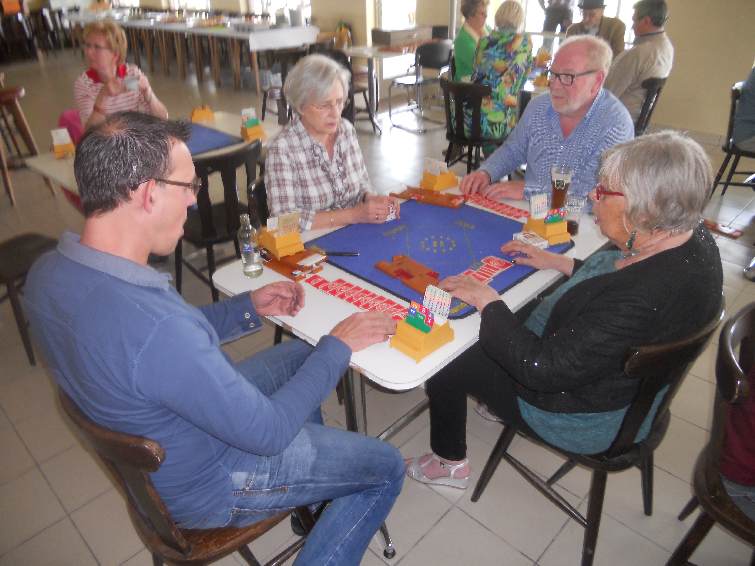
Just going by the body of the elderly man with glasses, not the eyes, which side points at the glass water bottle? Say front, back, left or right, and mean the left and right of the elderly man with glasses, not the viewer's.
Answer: front

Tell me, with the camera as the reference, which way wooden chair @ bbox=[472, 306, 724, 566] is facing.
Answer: facing away from the viewer and to the left of the viewer

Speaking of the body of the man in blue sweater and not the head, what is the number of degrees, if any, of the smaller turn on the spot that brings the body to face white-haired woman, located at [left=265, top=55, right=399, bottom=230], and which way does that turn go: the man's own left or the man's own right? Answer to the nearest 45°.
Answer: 0° — they already face them

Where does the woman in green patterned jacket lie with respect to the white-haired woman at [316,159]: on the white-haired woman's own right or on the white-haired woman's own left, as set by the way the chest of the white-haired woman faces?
on the white-haired woman's own left

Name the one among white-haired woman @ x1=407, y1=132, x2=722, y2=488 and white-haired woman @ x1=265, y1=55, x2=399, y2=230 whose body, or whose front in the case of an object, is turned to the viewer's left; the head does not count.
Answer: white-haired woman @ x1=407, y1=132, x2=722, y2=488

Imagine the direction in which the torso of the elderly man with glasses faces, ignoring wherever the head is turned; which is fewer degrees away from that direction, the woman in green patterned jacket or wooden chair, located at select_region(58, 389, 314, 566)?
the wooden chair

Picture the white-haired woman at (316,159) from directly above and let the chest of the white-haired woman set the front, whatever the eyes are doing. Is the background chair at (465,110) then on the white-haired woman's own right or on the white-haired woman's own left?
on the white-haired woman's own left

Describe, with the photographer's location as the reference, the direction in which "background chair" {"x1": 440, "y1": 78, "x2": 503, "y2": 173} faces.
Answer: facing away from the viewer and to the right of the viewer

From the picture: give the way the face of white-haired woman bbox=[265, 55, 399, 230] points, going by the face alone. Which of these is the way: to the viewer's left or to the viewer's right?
to the viewer's right

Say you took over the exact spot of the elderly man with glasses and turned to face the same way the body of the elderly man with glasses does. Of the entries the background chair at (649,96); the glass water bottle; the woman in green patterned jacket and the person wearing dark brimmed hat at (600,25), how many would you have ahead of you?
1

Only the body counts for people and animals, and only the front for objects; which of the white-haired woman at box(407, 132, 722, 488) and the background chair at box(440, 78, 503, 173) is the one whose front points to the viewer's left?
the white-haired woman

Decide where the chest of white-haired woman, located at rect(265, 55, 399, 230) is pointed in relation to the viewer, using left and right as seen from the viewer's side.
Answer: facing the viewer and to the right of the viewer

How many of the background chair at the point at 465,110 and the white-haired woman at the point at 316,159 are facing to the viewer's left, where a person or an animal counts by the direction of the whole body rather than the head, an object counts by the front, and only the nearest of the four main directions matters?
0

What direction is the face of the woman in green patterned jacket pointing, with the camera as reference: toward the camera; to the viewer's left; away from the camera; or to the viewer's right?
away from the camera

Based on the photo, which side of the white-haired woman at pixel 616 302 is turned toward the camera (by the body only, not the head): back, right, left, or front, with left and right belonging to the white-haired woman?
left

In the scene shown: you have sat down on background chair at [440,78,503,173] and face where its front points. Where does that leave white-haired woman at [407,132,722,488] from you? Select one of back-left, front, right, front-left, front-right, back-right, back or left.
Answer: back-right
